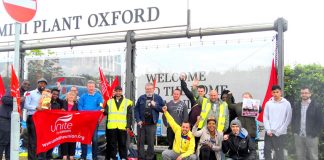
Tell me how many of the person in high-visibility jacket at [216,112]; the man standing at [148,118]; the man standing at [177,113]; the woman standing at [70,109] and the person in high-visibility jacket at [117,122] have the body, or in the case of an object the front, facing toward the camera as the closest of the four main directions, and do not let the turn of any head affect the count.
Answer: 5

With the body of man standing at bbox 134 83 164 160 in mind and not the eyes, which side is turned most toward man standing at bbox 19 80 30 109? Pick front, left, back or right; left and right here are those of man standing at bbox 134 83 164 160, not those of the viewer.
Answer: right

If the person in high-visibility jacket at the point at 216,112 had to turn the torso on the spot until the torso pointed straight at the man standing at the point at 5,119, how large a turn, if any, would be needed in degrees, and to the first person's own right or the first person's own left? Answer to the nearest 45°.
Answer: approximately 90° to the first person's own right

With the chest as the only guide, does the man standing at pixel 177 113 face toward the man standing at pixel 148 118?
no

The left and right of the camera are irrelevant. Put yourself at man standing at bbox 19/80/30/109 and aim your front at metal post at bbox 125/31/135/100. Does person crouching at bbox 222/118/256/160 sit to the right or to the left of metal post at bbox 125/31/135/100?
right

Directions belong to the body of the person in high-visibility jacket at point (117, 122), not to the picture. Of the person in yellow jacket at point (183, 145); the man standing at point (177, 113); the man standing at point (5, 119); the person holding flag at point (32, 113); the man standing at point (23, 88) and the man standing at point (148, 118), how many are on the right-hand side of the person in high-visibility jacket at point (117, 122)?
3

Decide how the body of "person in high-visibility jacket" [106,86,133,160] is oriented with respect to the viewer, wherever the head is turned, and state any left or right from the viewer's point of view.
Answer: facing the viewer

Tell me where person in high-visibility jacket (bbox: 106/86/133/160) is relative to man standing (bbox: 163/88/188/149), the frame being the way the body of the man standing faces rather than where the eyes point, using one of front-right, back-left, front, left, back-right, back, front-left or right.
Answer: right

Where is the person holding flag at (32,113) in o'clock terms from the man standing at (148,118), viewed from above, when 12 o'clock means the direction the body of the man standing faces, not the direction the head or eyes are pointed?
The person holding flag is roughly at 3 o'clock from the man standing.

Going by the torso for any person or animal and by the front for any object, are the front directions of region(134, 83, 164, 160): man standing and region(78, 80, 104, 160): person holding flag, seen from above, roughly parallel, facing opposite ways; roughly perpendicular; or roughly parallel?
roughly parallel

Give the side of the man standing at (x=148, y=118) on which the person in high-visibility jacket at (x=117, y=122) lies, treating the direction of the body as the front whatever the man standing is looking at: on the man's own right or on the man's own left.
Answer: on the man's own right

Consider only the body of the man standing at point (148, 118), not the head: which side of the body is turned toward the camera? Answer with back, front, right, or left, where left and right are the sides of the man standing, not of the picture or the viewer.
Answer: front

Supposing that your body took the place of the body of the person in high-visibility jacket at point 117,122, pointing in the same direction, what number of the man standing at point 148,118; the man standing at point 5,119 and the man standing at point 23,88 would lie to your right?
2

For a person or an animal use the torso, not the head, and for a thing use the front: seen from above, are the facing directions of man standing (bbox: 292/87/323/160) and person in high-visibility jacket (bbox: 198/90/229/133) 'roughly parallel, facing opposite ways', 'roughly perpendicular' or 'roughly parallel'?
roughly parallel

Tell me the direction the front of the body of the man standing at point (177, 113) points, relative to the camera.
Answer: toward the camera

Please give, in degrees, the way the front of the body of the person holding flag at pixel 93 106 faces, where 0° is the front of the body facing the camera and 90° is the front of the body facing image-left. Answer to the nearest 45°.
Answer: approximately 0°

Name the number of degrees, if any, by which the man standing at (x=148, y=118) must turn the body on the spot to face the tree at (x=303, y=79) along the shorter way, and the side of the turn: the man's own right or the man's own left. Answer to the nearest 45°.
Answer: approximately 135° to the man's own left

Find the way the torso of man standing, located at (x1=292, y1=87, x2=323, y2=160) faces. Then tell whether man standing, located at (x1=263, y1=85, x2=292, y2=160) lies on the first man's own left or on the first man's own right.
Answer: on the first man's own right

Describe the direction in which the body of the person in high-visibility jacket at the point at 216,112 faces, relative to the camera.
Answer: toward the camera
